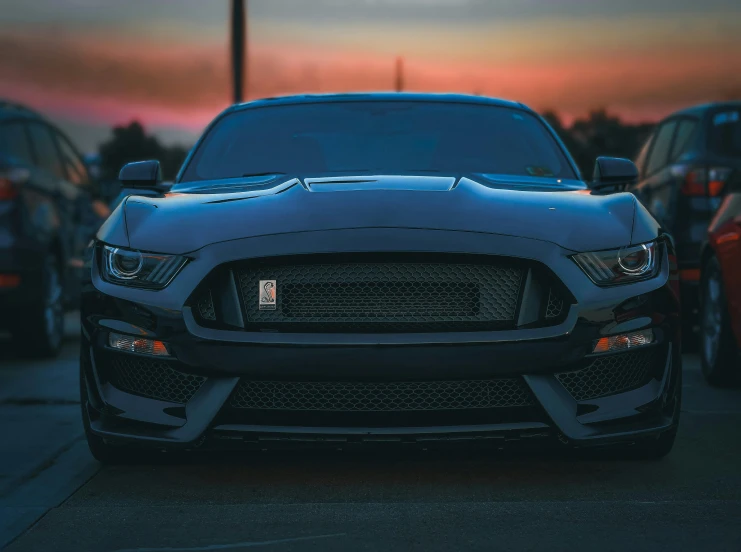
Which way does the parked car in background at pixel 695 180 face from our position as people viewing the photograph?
facing away from the viewer and to the left of the viewer

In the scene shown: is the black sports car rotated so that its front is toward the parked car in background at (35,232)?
no

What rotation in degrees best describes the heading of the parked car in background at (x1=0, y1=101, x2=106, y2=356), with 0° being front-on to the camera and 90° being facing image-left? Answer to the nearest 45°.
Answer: approximately 225°

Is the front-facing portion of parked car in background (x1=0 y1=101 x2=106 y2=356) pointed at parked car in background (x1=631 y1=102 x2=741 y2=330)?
no

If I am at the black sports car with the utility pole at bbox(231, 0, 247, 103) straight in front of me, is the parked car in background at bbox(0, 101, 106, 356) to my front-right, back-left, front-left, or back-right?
front-left

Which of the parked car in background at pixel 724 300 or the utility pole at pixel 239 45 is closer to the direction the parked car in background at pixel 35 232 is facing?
the utility pole

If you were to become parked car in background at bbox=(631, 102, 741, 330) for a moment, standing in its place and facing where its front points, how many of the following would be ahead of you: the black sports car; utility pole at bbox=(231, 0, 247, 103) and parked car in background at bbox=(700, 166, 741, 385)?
1

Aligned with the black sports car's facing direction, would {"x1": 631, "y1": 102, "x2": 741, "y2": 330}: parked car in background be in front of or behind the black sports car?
behind

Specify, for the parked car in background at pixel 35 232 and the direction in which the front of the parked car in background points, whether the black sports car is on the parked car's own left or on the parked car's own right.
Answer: on the parked car's own right

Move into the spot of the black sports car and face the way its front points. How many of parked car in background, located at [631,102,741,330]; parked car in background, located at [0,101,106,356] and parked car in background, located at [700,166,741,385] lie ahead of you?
0

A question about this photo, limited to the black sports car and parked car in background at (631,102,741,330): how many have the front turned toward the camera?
1

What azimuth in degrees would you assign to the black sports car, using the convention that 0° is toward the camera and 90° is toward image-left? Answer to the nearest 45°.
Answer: approximately 0°

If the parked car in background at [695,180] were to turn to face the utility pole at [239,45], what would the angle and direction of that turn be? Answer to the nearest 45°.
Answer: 0° — it already faces it

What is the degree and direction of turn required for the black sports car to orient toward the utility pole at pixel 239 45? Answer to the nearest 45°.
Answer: approximately 180°

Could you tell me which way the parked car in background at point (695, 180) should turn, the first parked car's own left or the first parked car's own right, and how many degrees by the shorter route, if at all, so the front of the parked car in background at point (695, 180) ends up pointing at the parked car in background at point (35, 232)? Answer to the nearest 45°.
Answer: approximately 45° to the first parked car's own left
